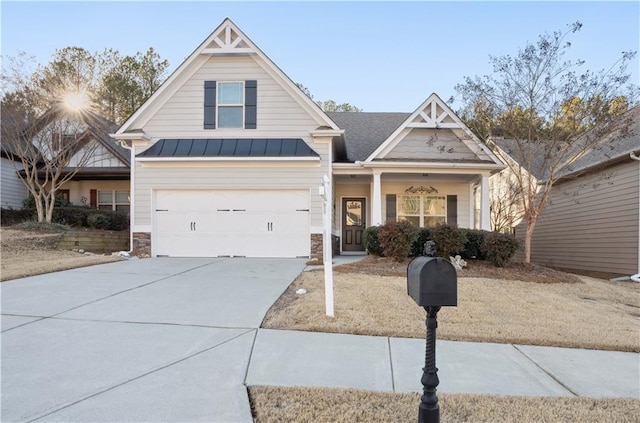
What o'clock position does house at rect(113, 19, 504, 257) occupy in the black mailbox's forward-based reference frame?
The house is roughly at 5 o'clock from the black mailbox.

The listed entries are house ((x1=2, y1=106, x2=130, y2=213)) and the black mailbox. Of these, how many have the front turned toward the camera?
2

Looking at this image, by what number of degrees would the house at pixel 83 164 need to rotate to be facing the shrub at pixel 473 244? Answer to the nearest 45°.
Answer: approximately 45° to its left

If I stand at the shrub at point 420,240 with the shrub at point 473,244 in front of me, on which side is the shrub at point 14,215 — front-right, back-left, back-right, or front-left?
back-left

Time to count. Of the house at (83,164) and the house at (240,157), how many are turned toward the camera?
2

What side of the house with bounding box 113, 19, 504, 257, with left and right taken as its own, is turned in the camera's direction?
front

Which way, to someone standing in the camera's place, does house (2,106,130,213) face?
facing the viewer

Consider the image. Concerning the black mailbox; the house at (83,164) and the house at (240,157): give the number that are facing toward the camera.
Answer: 3

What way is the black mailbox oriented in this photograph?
toward the camera

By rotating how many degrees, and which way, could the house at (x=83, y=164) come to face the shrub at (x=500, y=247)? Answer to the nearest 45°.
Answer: approximately 45° to its left

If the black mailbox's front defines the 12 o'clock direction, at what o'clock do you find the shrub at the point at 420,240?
The shrub is roughly at 6 o'clock from the black mailbox.

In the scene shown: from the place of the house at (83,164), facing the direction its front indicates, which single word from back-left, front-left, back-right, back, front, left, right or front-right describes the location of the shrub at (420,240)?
front-left

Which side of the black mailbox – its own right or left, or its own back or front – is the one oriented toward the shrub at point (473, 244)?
back

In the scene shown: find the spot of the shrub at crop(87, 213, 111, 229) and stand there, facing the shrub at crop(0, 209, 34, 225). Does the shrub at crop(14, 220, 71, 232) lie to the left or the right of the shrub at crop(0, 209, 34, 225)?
left
